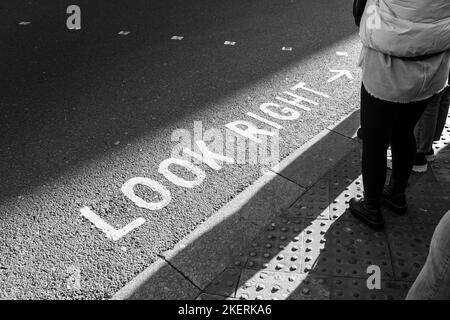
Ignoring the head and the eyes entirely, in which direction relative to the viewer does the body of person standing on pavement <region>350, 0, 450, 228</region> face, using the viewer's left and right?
facing away from the viewer and to the left of the viewer

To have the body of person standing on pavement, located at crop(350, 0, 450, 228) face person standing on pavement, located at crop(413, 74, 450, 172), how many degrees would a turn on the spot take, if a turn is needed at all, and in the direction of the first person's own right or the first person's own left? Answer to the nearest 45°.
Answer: approximately 45° to the first person's own right
